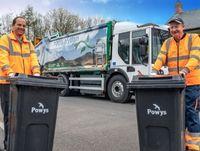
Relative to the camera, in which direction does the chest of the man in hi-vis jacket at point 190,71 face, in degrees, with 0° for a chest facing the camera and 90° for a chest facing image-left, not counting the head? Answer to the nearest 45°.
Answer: approximately 0°

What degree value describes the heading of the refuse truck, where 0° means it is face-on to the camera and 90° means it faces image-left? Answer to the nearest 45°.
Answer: approximately 315°

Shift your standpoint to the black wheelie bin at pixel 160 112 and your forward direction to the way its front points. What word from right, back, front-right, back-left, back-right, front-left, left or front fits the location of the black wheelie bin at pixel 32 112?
right

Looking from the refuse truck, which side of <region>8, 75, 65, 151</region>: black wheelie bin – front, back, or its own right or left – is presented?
back

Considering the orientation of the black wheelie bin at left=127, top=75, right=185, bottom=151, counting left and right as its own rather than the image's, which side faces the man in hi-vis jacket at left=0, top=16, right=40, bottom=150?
right

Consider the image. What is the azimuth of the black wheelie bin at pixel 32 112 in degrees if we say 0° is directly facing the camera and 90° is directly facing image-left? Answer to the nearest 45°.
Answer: approximately 0°

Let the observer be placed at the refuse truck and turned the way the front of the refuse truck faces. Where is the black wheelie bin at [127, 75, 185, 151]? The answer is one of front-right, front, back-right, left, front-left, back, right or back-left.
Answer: front-right

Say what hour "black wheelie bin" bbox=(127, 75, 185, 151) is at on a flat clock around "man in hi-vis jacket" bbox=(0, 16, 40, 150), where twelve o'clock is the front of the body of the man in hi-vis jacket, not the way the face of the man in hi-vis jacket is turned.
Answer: The black wheelie bin is roughly at 10 o'clock from the man in hi-vis jacket.
